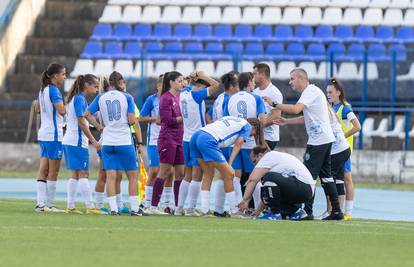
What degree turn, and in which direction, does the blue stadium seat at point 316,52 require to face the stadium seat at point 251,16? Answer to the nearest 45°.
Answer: approximately 135° to its right

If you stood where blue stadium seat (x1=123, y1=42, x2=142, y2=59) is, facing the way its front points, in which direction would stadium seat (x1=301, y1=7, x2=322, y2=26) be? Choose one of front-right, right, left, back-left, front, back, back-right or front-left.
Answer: left

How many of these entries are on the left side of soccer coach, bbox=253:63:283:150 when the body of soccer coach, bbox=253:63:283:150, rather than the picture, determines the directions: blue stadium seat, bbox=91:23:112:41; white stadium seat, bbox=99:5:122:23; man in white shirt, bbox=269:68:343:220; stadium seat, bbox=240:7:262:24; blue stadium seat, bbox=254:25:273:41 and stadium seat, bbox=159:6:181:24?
1

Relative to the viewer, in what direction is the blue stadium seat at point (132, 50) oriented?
toward the camera

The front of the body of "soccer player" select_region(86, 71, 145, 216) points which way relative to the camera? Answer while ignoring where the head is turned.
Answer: away from the camera

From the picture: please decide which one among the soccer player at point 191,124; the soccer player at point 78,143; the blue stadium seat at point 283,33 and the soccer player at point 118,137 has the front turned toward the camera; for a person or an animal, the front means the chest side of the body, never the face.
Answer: the blue stadium seat

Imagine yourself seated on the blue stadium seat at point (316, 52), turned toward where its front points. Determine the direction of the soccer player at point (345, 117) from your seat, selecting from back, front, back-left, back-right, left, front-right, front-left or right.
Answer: front

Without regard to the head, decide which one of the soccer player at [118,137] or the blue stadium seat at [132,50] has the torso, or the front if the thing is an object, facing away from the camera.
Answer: the soccer player

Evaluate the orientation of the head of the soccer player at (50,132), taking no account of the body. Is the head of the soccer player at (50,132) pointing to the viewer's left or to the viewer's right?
to the viewer's right

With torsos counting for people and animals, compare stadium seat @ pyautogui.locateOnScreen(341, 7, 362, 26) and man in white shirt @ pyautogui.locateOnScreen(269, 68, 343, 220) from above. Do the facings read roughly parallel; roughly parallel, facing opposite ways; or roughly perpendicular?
roughly perpendicular

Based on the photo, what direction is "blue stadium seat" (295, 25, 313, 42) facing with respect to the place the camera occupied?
facing the viewer

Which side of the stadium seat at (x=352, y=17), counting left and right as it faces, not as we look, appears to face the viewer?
front

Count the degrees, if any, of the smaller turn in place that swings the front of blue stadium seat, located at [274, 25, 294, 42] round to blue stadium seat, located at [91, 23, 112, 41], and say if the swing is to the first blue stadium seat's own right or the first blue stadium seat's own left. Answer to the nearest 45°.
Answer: approximately 90° to the first blue stadium seat's own right
